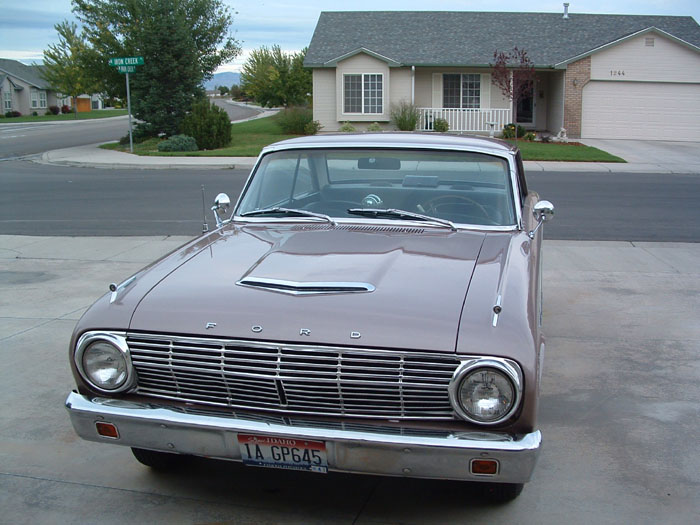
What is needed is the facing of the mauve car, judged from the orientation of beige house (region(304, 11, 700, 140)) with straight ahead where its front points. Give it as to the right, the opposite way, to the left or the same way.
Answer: the same way

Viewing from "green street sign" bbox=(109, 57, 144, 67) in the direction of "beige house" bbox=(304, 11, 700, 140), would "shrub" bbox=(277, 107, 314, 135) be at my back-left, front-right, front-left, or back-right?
front-left

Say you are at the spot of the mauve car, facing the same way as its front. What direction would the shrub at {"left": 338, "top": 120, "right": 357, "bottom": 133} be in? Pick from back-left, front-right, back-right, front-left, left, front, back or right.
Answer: back

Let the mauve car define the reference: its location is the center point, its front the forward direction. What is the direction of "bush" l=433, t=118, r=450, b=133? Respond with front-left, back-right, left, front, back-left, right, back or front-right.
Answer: back

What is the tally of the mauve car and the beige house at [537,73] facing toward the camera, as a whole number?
2

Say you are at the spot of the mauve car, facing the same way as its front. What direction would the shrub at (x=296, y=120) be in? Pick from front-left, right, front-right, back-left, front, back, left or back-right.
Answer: back

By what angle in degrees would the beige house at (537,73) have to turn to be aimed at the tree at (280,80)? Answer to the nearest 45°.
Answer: approximately 135° to its right

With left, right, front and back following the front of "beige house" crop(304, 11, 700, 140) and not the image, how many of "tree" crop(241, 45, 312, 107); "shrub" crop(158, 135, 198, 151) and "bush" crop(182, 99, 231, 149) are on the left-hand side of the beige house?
0

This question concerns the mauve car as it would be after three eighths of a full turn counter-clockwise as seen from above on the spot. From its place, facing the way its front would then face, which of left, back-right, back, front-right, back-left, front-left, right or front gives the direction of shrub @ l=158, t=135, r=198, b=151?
front-left

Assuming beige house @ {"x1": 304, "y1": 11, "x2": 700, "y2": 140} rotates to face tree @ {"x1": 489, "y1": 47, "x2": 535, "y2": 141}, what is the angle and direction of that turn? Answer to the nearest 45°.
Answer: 0° — it already faces it

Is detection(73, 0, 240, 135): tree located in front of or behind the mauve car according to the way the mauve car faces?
behind

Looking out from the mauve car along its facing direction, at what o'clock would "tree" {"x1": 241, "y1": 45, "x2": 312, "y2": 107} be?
The tree is roughly at 6 o'clock from the mauve car.

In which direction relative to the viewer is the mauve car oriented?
toward the camera

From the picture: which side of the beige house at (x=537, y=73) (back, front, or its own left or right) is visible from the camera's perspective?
front

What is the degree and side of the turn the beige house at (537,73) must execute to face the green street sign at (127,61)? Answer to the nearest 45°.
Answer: approximately 45° to its right
